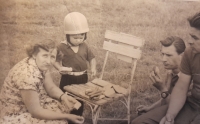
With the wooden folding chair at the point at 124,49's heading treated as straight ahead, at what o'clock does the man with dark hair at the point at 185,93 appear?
The man with dark hair is roughly at 8 o'clock from the wooden folding chair.

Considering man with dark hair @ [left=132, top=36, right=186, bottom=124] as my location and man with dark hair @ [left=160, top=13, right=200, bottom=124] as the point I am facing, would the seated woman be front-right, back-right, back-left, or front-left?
back-right

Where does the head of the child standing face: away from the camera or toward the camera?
toward the camera

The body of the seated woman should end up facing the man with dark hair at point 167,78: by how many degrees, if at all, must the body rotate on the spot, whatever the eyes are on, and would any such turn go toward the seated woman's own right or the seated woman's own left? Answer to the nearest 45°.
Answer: approximately 45° to the seated woman's own left

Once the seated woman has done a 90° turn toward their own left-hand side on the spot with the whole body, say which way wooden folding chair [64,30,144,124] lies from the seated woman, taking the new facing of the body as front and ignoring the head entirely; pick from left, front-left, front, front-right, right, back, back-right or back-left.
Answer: front-right

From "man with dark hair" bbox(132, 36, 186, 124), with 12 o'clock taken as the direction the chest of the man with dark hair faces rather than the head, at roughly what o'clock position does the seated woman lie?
The seated woman is roughly at 1 o'clock from the man with dark hair.

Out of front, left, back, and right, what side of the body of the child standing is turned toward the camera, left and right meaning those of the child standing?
front

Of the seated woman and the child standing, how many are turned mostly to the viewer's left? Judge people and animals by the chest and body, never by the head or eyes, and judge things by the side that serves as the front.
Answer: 0

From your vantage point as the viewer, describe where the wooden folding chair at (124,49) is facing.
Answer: facing the viewer and to the left of the viewer

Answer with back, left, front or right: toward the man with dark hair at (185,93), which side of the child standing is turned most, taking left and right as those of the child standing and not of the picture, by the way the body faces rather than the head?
left
